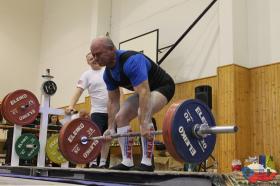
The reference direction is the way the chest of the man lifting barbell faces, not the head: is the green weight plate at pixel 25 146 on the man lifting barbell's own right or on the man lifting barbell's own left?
on the man lifting barbell's own right

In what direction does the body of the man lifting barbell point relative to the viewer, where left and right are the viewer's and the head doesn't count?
facing the viewer and to the left of the viewer

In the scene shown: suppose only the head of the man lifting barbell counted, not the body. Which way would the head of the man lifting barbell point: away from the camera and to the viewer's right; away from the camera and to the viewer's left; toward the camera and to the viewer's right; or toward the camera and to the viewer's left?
toward the camera and to the viewer's left

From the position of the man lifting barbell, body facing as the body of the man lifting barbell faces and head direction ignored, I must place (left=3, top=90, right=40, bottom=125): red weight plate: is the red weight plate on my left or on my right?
on my right
